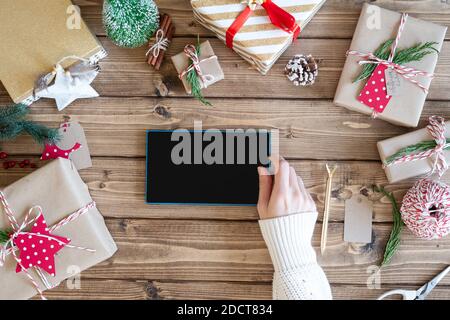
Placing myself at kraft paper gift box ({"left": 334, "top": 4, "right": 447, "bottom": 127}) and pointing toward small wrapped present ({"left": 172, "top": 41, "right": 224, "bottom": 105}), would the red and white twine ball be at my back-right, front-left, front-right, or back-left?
back-left

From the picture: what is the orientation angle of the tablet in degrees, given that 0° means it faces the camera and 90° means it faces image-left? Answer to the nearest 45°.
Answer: approximately 0°
